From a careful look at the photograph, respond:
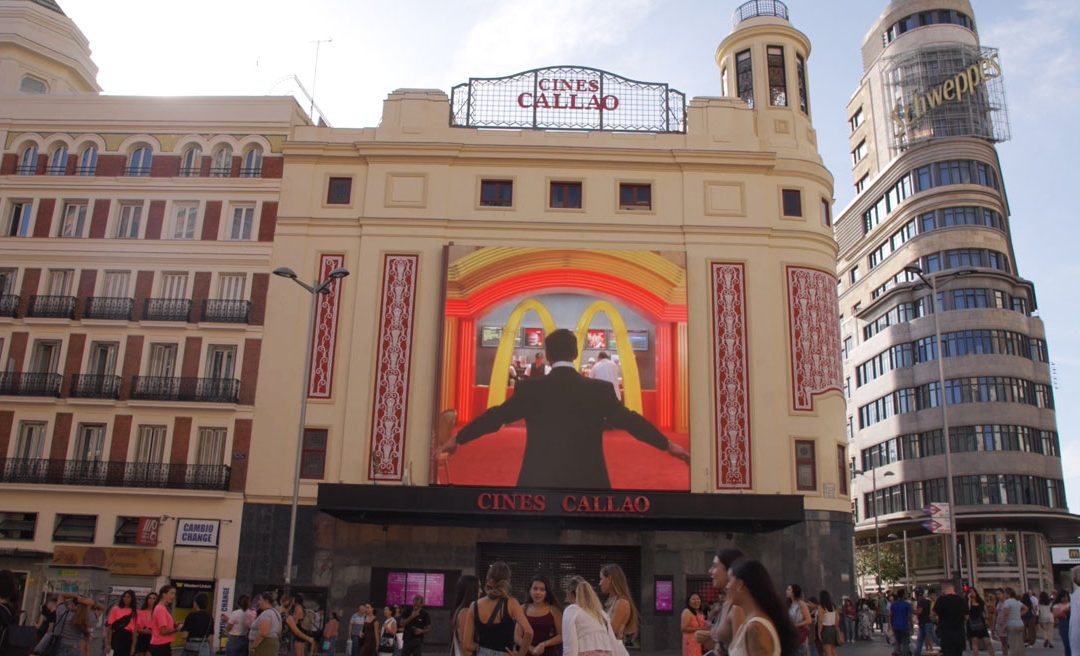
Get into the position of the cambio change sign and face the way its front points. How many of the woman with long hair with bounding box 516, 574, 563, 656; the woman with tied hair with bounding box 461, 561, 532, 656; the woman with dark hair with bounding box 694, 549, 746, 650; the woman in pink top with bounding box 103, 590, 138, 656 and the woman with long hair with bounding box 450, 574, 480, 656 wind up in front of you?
5

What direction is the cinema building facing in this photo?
toward the camera

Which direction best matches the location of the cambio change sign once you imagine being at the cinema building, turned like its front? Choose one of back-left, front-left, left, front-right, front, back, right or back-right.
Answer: right

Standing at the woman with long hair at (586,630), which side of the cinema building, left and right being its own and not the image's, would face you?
front

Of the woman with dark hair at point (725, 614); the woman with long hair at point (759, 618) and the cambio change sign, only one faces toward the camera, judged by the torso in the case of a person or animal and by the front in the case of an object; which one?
the cambio change sign

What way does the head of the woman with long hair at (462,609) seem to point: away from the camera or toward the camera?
away from the camera

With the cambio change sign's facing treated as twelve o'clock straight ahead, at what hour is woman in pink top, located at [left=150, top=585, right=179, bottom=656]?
The woman in pink top is roughly at 12 o'clock from the cambio change sign.

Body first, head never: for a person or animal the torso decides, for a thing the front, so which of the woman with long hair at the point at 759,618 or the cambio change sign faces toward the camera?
the cambio change sign

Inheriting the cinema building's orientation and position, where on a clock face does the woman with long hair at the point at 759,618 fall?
The woman with long hair is roughly at 12 o'clock from the cinema building.

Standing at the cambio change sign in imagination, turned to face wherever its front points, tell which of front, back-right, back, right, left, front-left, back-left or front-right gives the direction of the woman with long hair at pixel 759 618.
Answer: front

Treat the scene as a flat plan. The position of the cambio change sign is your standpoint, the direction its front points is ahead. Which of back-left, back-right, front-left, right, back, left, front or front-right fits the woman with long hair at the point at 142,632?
front
